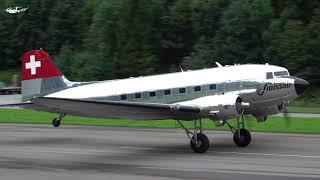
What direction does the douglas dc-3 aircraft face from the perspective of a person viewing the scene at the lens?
facing the viewer and to the right of the viewer
